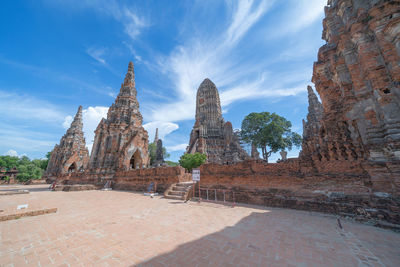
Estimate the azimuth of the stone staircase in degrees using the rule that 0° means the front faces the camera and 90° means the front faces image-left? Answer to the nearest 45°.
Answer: approximately 45°

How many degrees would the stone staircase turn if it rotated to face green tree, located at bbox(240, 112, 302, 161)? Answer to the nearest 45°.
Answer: approximately 180°

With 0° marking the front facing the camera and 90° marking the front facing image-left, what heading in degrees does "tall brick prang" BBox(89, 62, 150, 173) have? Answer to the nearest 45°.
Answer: approximately 315°

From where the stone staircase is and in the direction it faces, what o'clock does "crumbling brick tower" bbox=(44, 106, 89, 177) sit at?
The crumbling brick tower is roughly at 3 o'clock from the stone staircase.

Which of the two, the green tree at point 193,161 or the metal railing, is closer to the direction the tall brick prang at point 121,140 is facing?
the metal railing
